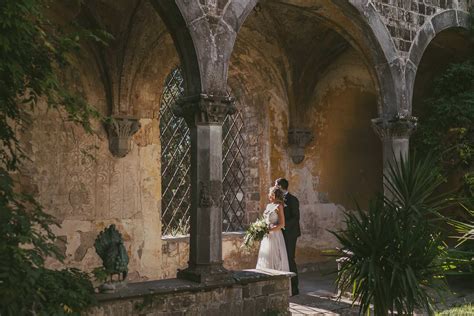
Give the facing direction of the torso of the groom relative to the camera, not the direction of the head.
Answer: to the viewer's left

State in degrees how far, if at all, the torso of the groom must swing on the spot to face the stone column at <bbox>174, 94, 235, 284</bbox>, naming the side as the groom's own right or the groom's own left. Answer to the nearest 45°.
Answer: approximately 45° to the groom's own left

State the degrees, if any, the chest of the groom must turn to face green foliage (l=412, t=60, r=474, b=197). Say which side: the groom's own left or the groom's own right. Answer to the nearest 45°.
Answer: approximately 135° to the groom's own right

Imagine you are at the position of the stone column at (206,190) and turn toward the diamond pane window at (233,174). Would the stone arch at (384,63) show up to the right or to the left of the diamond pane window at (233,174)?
right

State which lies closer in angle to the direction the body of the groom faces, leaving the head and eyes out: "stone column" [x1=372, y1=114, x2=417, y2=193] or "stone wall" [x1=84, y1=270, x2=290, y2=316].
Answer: the stone wall

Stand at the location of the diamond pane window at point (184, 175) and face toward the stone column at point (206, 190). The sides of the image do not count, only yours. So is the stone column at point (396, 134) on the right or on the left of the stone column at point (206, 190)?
left

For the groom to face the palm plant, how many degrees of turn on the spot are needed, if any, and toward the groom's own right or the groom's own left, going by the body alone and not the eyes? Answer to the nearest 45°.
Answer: approximately 135° to the groom's own left
